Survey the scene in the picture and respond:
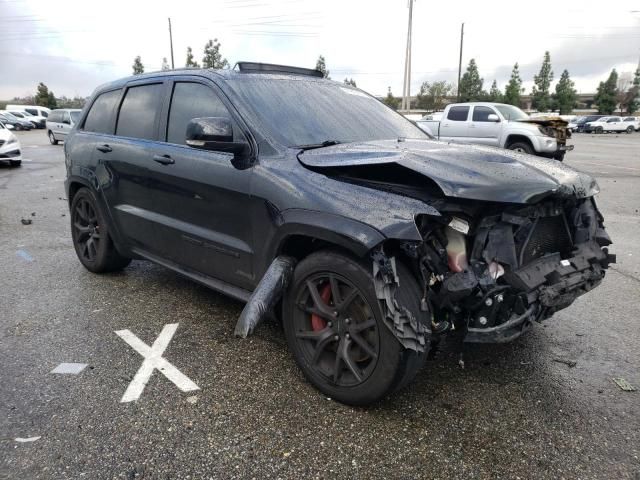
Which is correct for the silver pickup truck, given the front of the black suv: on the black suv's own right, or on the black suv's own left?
on the black suv's own left

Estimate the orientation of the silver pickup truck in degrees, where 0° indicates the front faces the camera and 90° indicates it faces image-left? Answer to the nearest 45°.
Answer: approximately 315°

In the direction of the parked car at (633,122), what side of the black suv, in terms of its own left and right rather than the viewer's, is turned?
left

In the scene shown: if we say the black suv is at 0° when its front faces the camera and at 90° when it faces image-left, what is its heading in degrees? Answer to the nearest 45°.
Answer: approximately 315°

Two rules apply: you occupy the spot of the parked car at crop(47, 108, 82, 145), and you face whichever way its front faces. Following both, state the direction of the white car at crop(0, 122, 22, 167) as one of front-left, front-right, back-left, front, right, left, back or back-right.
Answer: front-right

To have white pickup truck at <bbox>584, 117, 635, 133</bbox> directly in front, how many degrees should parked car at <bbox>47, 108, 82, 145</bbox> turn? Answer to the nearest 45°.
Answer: approximately 45° to its left

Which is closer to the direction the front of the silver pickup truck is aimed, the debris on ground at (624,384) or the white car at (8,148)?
the debris on ground

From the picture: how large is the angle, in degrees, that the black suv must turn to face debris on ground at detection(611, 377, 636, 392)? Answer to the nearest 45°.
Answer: approximately 45° to its left

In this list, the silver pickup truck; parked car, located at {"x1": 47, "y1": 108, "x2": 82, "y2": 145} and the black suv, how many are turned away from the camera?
0

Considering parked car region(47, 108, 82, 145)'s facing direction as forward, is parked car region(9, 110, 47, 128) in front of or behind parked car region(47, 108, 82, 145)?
behind
